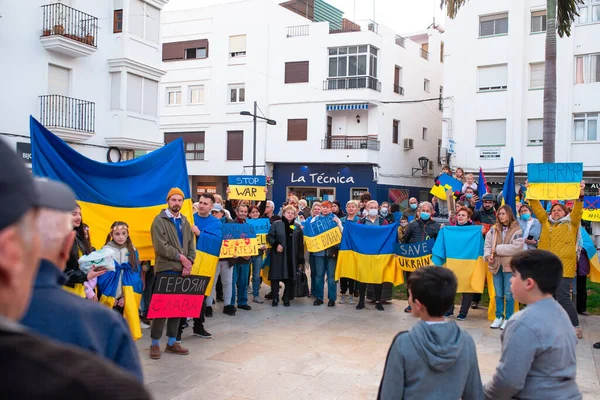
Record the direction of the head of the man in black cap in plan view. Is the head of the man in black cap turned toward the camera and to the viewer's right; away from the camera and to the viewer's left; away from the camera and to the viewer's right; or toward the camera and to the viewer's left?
away from the camera and to the viewer's right

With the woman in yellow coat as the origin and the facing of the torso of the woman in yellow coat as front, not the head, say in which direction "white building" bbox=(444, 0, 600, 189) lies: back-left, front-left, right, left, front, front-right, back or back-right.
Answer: back-right

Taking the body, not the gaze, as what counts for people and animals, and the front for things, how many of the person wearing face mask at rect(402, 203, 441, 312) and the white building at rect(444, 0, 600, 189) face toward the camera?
2

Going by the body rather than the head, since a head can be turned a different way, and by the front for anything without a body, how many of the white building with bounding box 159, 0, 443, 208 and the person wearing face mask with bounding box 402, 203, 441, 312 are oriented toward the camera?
2

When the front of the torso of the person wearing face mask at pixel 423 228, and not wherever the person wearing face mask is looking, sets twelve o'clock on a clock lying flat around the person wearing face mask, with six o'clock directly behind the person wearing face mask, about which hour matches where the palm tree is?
The palm tree is roughly at 7 o'clock from the person wearing face mask.
